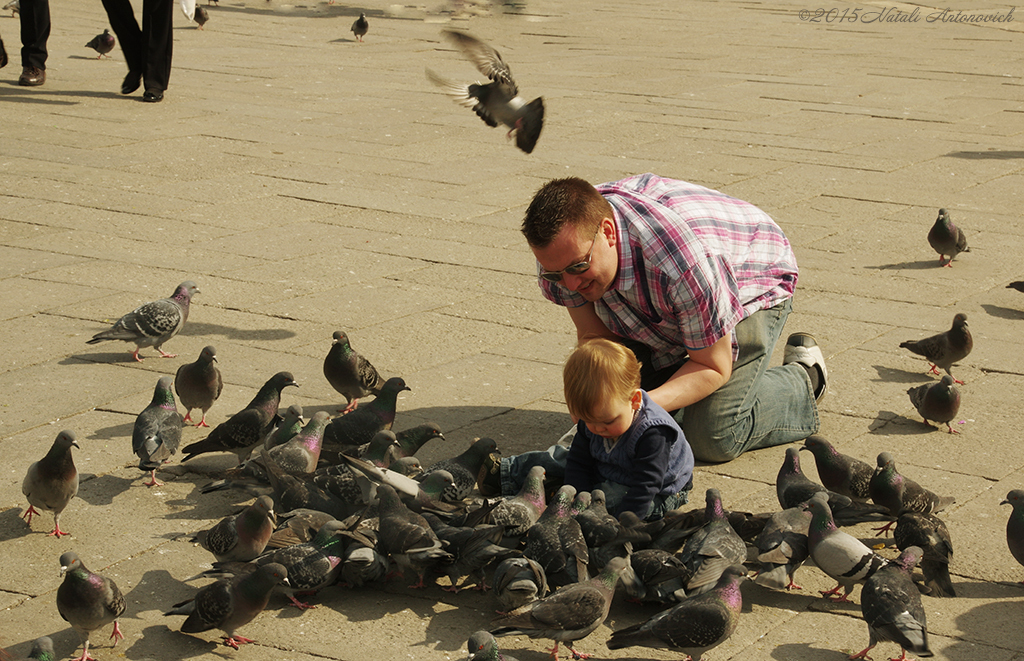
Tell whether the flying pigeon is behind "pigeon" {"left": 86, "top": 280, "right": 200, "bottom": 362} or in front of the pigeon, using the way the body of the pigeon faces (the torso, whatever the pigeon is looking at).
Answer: in front

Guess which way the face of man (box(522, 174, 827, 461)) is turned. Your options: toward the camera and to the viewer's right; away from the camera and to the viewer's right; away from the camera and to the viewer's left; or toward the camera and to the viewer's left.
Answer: toward the camera and to the viewer's left

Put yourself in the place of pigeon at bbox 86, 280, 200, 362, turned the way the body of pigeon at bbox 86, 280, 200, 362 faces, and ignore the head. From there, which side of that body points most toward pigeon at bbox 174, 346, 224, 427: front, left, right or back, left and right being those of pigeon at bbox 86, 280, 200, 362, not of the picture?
right

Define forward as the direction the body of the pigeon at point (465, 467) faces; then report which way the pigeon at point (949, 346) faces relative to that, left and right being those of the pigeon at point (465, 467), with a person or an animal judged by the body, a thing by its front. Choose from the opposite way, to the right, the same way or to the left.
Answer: the same way

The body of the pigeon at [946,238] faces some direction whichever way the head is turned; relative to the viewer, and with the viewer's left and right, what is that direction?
facing the viewer and to the left of the viewer

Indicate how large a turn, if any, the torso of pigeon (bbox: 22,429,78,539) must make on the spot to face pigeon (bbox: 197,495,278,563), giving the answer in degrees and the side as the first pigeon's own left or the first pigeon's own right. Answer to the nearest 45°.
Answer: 0° — it already faces it

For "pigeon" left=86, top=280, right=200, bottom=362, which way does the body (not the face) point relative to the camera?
to the viewer's right

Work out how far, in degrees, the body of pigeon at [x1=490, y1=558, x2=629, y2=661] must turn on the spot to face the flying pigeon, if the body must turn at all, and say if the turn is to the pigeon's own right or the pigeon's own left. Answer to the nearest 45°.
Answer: approximately 90° to the pigeon's own left

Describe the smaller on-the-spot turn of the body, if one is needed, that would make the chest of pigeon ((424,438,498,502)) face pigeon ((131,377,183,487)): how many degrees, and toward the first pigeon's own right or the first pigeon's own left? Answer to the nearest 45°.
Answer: approximately 180°

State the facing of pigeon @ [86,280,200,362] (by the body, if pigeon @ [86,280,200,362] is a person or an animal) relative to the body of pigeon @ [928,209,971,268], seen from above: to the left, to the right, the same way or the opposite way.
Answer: the opposite way

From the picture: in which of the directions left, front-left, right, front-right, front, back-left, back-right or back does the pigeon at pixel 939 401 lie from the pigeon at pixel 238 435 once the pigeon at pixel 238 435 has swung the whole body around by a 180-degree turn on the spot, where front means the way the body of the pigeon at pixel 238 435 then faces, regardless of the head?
back

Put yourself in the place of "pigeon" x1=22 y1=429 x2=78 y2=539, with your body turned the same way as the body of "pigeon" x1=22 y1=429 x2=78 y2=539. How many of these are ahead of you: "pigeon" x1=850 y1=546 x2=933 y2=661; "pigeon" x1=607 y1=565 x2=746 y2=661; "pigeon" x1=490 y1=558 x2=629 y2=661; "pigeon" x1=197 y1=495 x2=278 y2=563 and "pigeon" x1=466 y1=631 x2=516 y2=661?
5

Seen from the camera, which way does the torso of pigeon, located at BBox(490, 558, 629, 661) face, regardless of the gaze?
to the viewer's right

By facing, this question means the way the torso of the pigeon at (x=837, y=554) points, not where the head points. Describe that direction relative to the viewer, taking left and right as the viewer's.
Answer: facing to the left of the viewer
